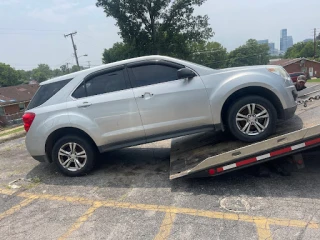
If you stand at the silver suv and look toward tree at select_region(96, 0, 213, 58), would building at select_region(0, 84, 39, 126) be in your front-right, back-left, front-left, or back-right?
front-left

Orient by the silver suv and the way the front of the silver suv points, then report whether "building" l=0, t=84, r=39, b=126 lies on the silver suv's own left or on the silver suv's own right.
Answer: on the silver suv's own left

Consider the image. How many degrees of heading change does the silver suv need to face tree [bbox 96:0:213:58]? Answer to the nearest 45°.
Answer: approximately 90° to its left

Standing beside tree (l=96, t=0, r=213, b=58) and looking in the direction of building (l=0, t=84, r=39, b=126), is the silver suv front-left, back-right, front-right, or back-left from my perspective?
back-left

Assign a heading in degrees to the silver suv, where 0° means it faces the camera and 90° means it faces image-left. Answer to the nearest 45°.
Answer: approximately 270°

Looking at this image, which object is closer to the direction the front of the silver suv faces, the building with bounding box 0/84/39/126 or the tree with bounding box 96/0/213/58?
the tree

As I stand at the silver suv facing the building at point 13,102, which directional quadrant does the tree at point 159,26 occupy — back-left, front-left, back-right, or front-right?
front-right
